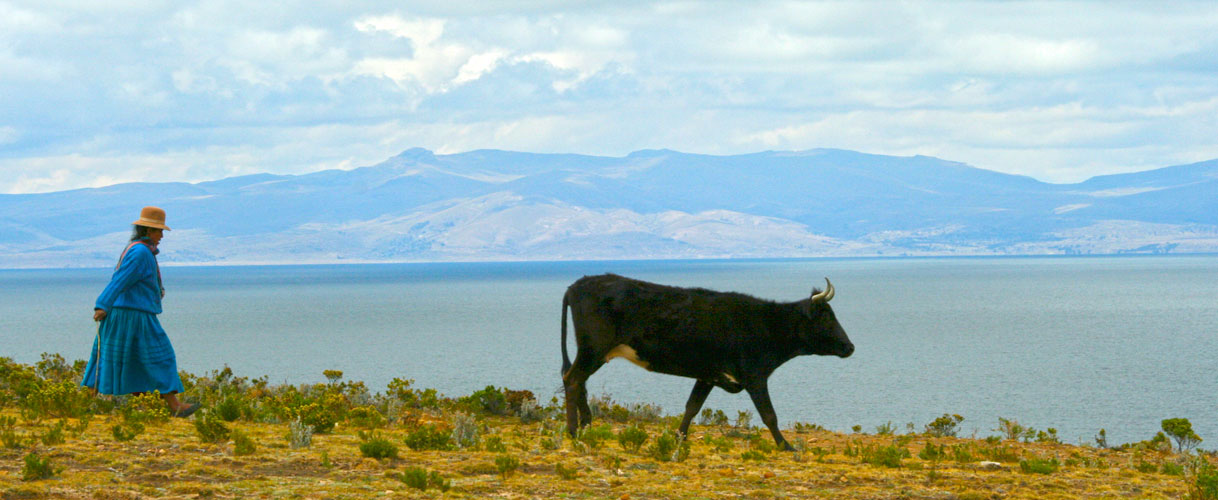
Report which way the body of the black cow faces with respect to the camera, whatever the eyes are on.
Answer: to the viewer's right

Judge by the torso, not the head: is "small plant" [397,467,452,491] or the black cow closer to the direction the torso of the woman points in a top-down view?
the black cow

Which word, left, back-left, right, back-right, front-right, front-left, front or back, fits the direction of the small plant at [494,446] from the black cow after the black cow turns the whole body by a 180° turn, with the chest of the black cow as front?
front-left

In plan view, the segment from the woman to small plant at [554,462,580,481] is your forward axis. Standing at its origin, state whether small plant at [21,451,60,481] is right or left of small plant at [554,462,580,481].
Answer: right

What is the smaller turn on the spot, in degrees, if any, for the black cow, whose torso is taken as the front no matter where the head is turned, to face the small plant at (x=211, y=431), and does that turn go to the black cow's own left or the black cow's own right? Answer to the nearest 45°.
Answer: approximately 135° to the black cow's own right

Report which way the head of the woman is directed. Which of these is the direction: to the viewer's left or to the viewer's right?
to the viewer's right

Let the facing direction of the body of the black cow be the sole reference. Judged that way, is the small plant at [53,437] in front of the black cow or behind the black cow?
behind

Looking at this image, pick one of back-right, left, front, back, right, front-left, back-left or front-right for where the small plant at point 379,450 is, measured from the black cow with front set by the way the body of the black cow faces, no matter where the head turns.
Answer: back-right

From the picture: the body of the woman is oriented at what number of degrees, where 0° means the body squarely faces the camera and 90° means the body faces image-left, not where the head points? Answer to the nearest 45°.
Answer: approximately 270°

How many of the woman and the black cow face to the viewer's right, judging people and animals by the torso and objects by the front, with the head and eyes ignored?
2

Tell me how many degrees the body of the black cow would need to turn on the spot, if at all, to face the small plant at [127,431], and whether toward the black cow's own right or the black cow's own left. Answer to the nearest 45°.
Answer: approximately 135° to the black cow's own right

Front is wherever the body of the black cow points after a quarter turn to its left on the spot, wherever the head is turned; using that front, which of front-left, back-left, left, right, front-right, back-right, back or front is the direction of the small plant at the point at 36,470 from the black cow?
back-left
